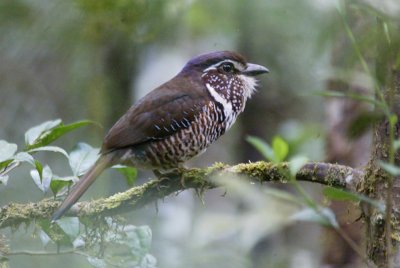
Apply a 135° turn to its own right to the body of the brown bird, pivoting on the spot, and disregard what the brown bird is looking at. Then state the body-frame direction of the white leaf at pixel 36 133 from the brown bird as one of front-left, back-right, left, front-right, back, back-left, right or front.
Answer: front

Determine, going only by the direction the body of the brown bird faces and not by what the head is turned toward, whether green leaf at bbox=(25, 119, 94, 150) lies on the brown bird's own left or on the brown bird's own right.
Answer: on the brown bird's own right

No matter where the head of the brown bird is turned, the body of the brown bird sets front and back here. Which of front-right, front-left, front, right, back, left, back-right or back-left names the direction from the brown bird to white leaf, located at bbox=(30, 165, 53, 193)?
back-right

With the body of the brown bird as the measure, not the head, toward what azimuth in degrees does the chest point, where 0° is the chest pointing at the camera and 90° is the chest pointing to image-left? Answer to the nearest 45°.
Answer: approximately 270°

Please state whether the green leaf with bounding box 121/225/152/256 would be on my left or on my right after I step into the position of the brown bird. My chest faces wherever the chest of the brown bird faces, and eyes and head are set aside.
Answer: on my right
